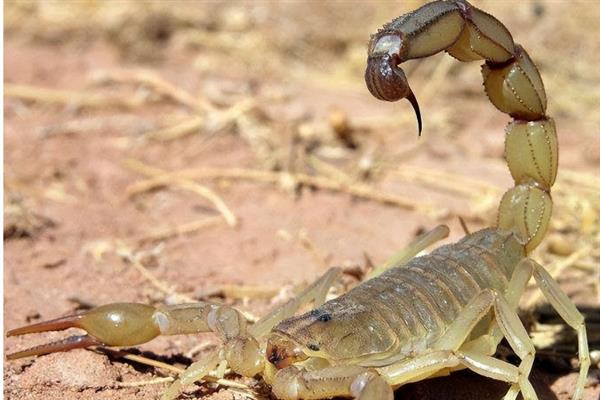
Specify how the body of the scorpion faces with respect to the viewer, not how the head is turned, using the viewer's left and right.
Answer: facing the viewer and to the left of the viewer
